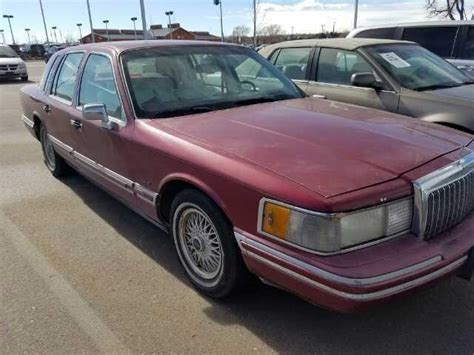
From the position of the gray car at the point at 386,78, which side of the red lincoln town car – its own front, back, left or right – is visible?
left

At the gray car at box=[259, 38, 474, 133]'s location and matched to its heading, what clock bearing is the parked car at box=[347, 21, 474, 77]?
The parked car is roughly at 8 o'clock from the gray car.

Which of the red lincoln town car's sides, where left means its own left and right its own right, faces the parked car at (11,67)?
back

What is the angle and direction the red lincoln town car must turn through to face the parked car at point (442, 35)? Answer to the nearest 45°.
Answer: approximately 90° to its left

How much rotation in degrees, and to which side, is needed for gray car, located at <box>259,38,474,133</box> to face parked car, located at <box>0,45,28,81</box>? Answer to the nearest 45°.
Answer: approximately 180°

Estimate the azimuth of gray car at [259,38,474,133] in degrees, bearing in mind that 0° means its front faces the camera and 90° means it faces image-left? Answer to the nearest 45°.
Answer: approximately 315°

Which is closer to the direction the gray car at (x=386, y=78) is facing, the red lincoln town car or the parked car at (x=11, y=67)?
the red lincoln town car
